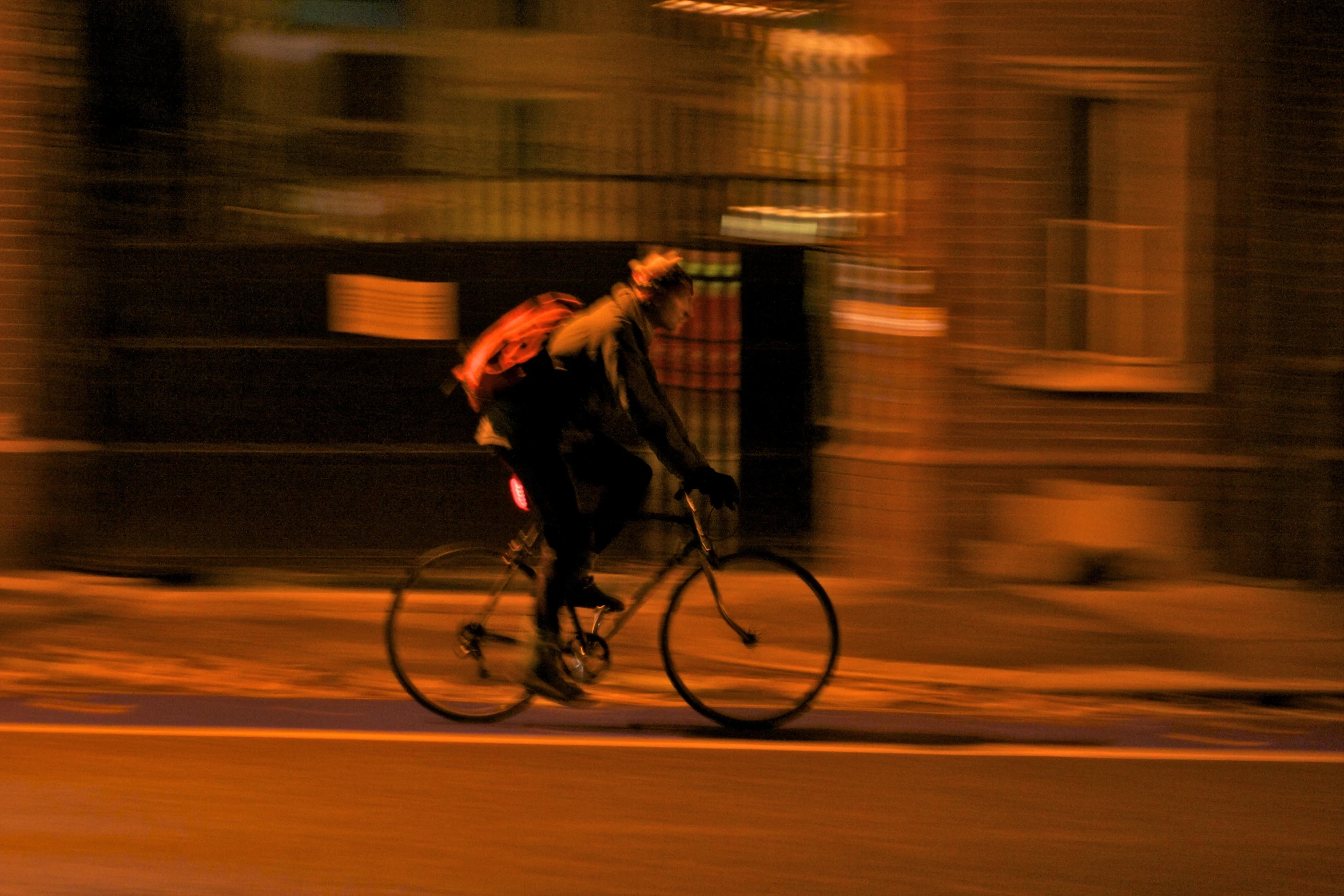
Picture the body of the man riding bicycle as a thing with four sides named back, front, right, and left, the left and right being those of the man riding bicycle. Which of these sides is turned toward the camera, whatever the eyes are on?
right

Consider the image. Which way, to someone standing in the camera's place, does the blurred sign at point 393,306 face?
facing the viewer

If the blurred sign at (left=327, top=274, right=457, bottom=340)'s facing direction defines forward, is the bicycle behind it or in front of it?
in front

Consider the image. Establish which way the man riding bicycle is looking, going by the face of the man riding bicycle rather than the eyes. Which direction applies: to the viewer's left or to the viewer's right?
to the viewer's right

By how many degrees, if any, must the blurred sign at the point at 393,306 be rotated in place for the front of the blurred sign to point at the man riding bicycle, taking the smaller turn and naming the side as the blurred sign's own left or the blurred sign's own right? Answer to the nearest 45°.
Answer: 0° — it already faces them

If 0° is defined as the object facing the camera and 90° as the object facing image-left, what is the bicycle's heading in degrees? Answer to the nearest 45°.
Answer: approximately 270°

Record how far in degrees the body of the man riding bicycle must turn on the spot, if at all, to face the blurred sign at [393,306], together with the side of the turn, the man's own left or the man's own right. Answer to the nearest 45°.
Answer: approximately 90° to the man's own left

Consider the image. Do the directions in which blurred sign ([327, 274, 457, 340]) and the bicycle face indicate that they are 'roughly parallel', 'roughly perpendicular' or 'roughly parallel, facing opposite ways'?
roughly perpendicular

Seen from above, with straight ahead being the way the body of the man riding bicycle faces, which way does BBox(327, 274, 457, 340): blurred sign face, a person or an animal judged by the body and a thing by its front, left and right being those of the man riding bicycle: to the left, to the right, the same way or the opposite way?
to the right
